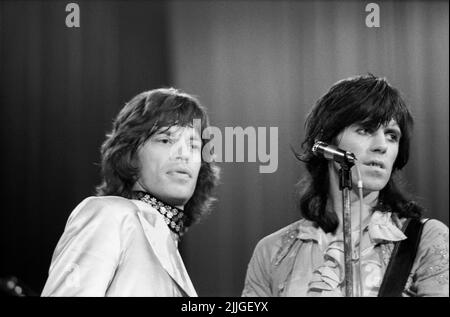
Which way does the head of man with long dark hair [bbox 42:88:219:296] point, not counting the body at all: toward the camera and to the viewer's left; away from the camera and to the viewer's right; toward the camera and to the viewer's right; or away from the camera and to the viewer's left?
toward the camera and to the viewer's right

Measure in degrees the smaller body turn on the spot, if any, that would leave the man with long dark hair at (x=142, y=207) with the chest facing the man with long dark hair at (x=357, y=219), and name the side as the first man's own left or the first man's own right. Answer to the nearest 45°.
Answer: approximately 45° to the first man's own left

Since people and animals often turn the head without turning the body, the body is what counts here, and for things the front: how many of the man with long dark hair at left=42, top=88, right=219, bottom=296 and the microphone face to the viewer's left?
1

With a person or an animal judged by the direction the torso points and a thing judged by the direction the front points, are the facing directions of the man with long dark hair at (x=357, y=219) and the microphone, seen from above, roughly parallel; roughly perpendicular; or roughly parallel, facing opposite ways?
roughly perpendicular

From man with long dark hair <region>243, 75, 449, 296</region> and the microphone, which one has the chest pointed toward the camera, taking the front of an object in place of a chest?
the man with long dark hair

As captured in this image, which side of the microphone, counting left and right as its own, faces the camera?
left

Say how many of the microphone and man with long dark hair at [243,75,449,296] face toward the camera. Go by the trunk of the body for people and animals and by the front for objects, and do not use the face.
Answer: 1

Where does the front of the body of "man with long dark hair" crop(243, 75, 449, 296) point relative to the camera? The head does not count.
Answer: toward the camera
